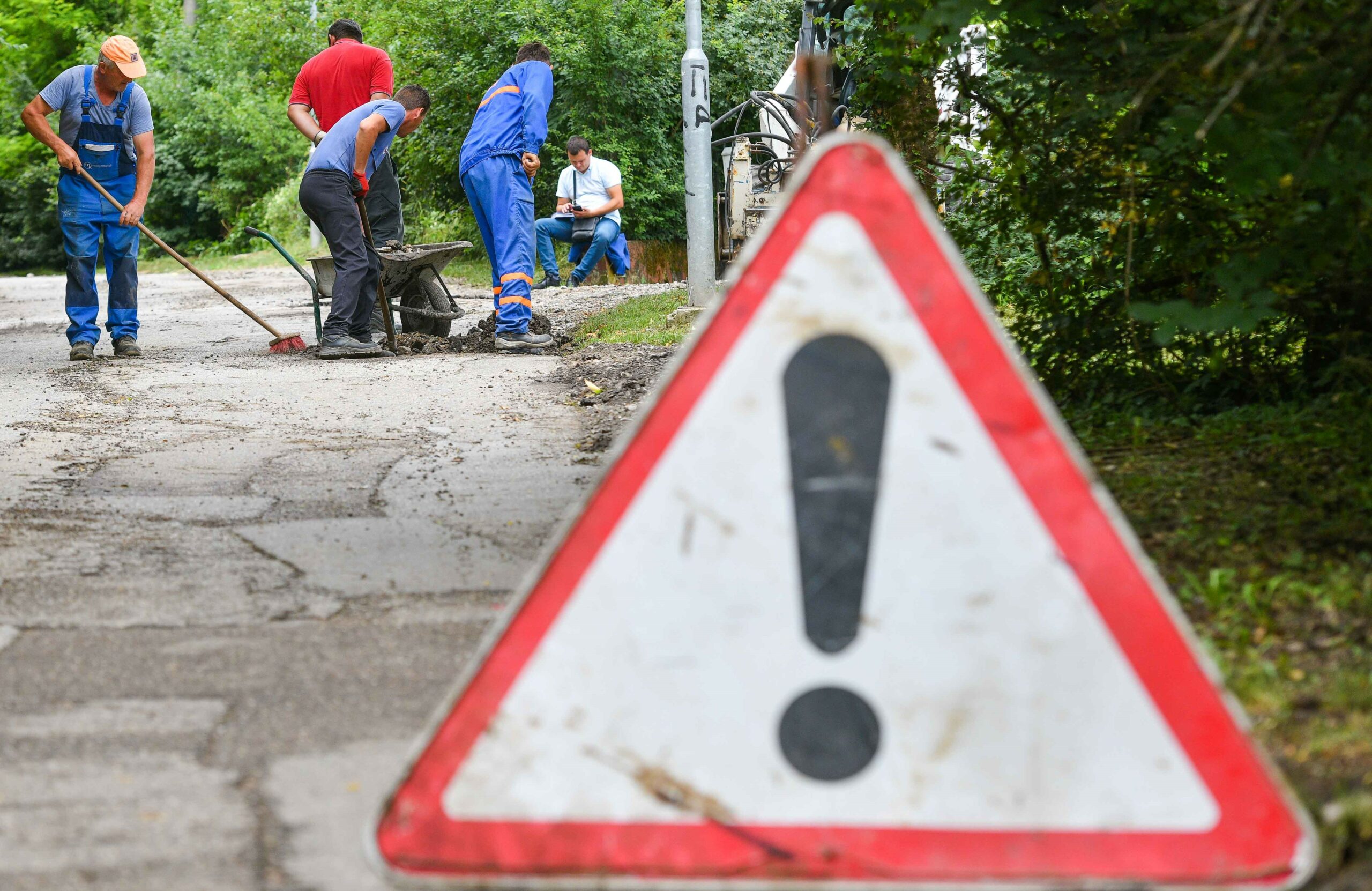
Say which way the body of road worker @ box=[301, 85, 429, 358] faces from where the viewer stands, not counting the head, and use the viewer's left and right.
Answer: facing to the right of the viewer

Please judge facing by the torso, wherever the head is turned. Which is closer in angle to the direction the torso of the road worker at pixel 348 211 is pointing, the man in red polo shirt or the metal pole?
the metal pole

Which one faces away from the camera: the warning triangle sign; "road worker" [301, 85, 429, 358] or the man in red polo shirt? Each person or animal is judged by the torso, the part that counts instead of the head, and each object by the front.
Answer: the man in red polo shirt

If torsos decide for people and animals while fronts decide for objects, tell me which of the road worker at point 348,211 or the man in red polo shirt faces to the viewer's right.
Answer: the road worker

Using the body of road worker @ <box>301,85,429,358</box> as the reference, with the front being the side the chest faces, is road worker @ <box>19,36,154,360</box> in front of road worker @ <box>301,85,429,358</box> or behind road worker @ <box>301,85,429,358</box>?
behind

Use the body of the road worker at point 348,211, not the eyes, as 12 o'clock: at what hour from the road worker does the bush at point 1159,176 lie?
The bush is roughly at 2 o'clock from the road worker.

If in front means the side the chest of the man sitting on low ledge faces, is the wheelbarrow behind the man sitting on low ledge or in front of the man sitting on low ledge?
in front

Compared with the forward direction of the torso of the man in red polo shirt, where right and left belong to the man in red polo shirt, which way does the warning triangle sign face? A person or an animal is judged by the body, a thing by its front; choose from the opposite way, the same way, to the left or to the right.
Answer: the opposite way

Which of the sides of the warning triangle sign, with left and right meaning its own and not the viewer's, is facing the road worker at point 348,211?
back

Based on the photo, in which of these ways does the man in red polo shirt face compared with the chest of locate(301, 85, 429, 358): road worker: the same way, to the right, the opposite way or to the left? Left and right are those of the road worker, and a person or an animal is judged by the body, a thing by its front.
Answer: to the left

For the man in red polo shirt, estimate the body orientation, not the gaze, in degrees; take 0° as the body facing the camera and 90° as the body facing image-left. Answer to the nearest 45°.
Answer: approximately 180°

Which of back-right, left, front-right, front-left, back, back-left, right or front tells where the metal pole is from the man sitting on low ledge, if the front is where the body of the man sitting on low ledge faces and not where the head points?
front-left

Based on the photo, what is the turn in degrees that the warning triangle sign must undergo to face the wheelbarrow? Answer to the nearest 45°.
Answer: approximately 180°

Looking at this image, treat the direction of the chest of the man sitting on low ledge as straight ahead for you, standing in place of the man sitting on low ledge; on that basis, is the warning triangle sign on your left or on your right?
on your left
